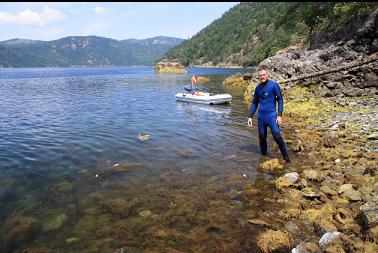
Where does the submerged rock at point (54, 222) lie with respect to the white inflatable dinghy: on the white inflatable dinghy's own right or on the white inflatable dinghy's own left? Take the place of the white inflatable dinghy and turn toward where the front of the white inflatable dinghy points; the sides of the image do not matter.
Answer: on the white inflatable dinghy's own right

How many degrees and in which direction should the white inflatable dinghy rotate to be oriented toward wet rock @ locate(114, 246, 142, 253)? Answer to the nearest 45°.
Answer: approximately 90° to its right

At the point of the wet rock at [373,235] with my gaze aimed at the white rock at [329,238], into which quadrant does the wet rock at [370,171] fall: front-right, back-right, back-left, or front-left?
back-right

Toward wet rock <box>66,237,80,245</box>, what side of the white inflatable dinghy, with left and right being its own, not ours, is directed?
right

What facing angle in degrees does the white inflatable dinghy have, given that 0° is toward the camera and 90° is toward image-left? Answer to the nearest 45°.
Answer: approximately 270°

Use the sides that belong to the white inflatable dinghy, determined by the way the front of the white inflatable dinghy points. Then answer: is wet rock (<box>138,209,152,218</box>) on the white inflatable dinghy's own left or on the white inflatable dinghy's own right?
on the white inflatable dinghy's own right

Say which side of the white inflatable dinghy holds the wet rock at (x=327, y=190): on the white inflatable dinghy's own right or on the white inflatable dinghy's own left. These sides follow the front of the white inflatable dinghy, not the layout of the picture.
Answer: on the white inflatable dinghy's own right

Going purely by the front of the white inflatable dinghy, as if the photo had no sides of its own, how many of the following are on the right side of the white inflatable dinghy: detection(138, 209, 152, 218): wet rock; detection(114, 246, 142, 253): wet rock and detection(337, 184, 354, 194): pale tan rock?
3

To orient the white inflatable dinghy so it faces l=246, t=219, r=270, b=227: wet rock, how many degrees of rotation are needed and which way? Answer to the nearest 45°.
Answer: approximately 90° to its right

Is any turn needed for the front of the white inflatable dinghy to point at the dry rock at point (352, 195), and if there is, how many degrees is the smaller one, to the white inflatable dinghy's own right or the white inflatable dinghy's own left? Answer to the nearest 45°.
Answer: approximately 90° to the white inflatable dinghy's own right

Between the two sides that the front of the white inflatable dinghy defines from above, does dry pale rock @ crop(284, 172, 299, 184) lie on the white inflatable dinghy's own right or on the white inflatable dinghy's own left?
on the white inflatable dinghy's own right

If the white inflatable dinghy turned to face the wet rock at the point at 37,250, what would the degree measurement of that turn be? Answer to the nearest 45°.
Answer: approximately 90° to its right
